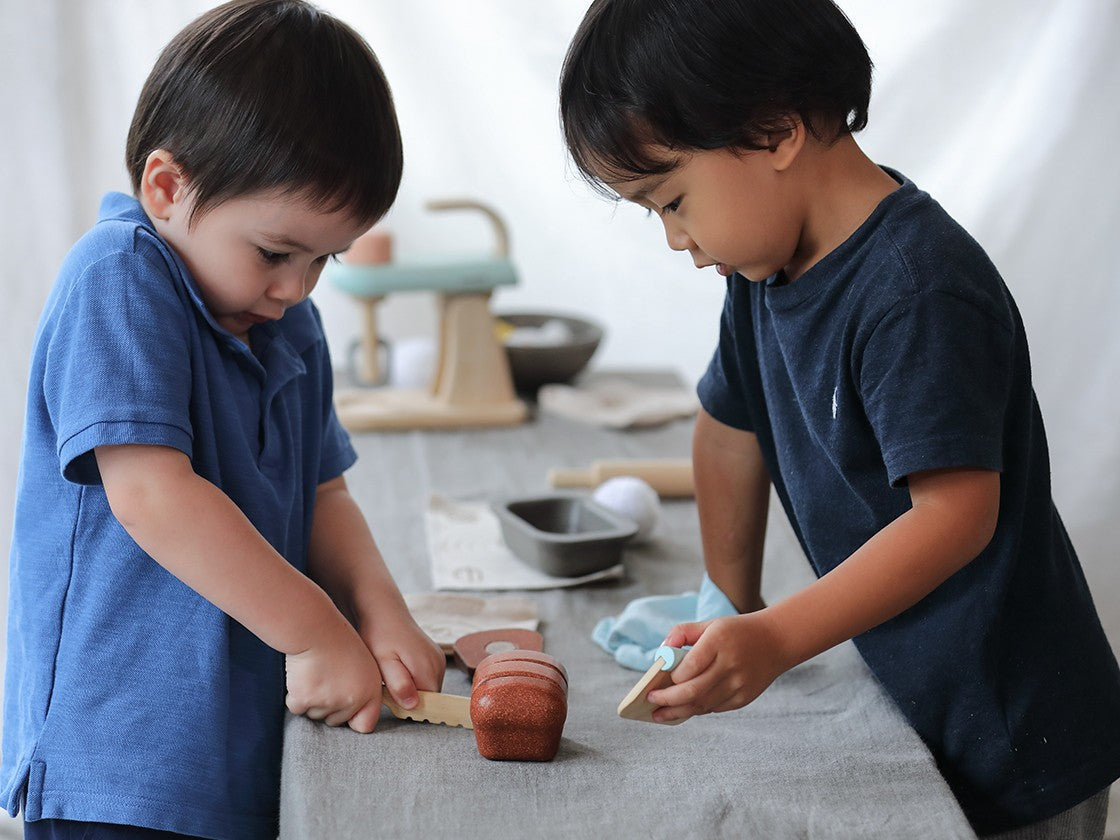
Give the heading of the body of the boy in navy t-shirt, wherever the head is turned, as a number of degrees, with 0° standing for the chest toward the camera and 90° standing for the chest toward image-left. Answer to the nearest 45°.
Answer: approximately 45°
